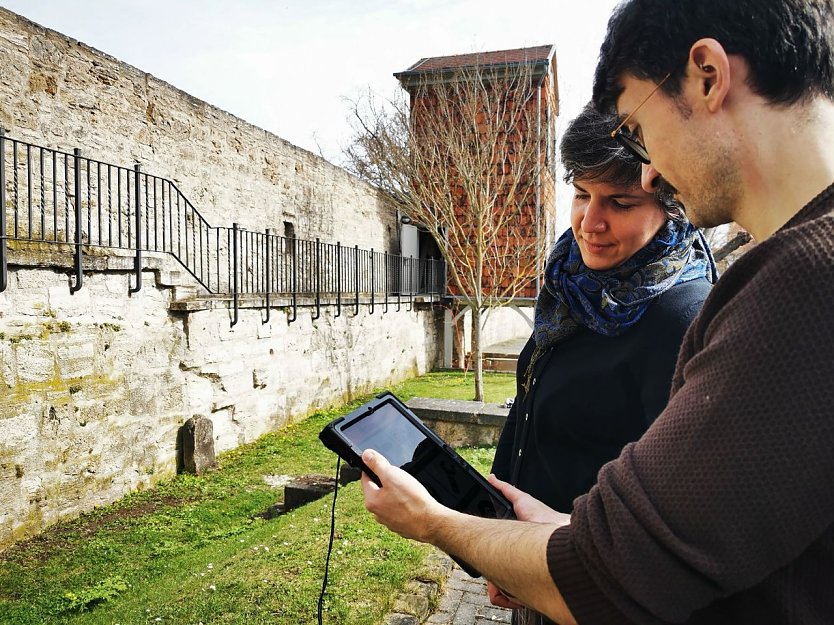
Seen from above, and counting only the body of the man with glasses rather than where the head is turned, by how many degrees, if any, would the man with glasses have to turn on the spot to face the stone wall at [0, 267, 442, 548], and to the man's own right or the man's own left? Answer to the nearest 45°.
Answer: approximately 45° to the man's own right

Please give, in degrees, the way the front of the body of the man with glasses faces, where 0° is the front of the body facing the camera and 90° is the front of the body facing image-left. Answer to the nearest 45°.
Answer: approximately 90°

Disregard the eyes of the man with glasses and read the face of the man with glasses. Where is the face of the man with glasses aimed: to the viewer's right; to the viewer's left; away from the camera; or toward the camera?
to the viewer's left

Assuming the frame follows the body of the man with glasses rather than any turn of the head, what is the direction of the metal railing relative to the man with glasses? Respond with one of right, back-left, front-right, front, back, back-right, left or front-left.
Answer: front-right

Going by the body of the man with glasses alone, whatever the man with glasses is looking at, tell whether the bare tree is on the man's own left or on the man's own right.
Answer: on the man's own right

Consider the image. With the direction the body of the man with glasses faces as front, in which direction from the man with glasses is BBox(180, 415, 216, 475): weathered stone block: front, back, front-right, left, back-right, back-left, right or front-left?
front-right
